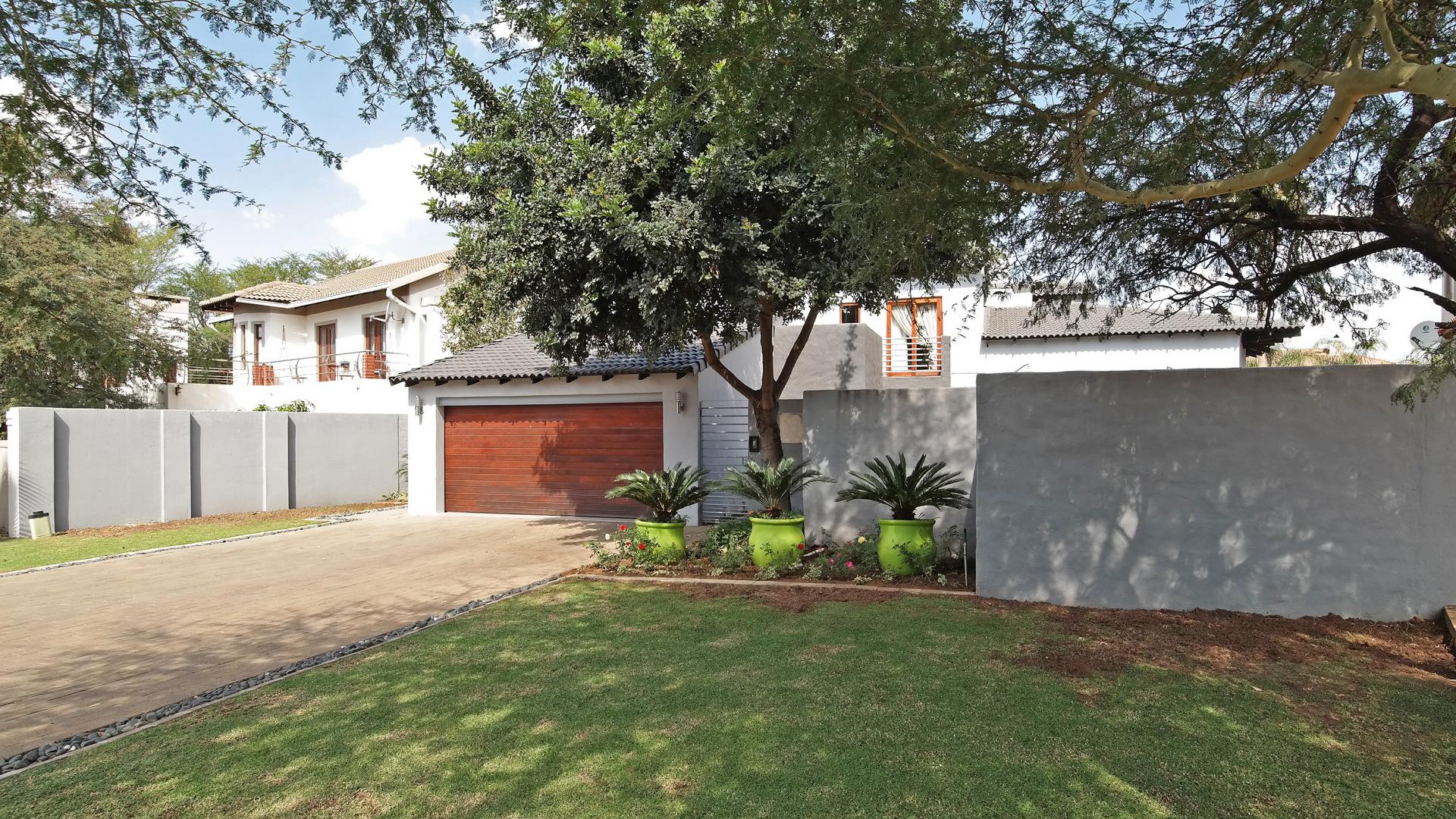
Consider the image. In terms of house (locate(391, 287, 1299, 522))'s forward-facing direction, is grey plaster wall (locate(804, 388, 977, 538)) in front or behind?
in front

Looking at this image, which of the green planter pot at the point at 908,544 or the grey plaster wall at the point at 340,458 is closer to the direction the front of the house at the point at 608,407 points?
the green planter pot

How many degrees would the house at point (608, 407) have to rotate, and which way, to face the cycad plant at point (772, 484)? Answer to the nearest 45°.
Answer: approximately 45° to its left

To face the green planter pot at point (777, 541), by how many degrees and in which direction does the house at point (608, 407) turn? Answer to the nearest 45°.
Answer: approximately 45° to its left

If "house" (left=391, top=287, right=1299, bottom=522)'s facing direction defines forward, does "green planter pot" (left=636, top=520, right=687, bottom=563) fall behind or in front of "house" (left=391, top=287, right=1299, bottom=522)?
in front

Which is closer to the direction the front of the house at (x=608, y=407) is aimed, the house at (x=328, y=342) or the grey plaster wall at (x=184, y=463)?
the grey plaster wall

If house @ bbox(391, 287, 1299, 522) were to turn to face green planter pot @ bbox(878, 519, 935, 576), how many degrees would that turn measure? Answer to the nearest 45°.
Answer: approximately 45° to its left

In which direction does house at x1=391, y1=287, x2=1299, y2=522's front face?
toward the camera

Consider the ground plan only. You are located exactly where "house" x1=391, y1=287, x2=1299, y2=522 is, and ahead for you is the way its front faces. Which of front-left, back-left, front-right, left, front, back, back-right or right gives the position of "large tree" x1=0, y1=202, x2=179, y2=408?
right

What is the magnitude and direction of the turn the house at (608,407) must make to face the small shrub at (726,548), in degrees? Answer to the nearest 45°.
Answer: approximately 45° to its left

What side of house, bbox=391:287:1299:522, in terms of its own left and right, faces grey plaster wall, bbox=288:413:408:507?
right

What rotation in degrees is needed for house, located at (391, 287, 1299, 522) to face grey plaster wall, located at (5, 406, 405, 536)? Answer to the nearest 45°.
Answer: approximately 90° to its right
